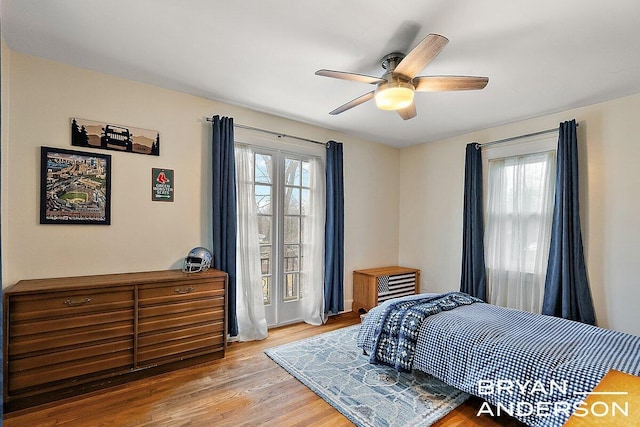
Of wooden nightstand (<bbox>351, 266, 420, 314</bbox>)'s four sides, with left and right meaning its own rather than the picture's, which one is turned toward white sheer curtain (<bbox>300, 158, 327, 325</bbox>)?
right

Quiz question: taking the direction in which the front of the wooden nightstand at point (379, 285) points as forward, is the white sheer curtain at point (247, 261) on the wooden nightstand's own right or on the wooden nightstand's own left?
on the wooden nightstand's own right

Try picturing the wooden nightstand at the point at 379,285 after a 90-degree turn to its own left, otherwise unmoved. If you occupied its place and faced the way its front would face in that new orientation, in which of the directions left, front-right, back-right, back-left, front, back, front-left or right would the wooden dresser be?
back

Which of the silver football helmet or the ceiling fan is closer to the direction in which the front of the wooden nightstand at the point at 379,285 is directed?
the ceiling fan

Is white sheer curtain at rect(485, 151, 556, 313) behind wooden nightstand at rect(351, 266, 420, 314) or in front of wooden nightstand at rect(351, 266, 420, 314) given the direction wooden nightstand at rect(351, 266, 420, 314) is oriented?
in front

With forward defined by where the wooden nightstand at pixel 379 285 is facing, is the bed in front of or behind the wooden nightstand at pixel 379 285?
in front

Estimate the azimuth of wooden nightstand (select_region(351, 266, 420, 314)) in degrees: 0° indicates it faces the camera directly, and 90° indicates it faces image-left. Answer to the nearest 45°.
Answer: approximately 315°

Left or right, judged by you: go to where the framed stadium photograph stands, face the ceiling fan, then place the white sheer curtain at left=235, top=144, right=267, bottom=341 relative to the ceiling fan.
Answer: left

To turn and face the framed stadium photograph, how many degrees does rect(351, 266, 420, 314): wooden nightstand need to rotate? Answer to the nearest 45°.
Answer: approximately 90° to its right

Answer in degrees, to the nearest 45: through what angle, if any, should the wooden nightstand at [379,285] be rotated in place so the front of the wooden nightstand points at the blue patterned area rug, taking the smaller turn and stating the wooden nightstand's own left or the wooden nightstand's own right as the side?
approximately 45° to the wooden nightstand's own right

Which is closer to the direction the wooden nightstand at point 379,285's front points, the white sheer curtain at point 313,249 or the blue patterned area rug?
the blue patterned area rug

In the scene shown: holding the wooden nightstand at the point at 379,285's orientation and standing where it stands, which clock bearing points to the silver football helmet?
The silver football helmet is roughly at 3 o'clock from the wooden nightstand.
